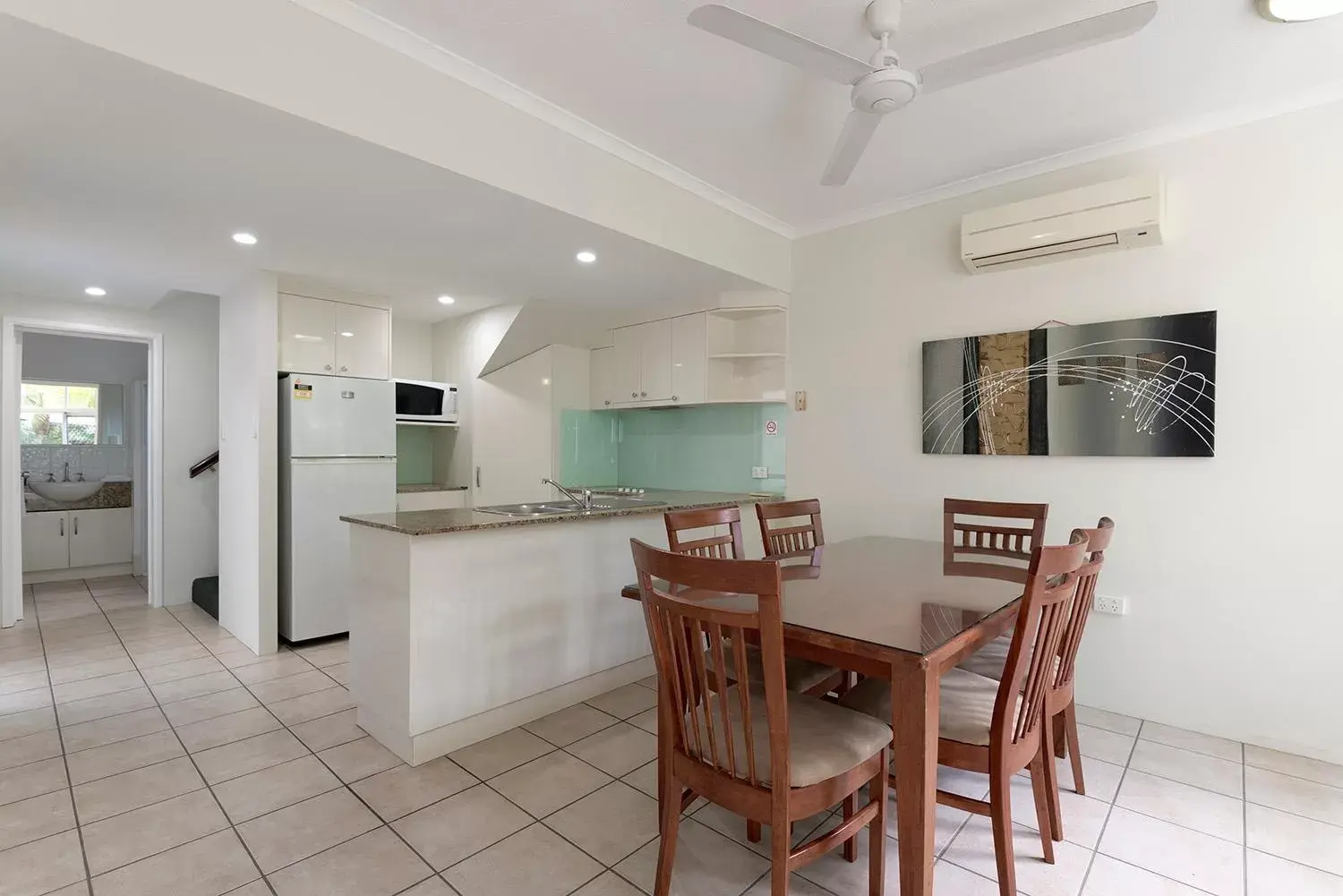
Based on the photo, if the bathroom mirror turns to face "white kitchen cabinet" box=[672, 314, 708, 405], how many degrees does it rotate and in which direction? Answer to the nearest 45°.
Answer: approximately 45° to its left

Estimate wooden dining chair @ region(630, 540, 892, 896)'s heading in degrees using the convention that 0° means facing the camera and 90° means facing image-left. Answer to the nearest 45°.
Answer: approximately 225°

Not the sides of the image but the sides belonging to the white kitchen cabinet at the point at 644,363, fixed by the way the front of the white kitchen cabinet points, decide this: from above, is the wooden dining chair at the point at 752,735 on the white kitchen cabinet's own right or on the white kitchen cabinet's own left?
on the white kitchen cabinet's own left

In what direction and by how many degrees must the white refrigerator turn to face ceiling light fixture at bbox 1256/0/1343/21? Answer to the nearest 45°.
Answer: approximately 45° to its left

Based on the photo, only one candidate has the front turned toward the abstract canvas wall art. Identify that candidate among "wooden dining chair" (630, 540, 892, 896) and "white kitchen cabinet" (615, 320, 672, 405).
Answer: the wooden dining chair

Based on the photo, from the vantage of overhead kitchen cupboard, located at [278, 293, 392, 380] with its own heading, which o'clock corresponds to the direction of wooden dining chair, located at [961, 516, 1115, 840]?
The wooden dining chair is roughly at 11 o'clock from the overhead kitchen cupboard.
